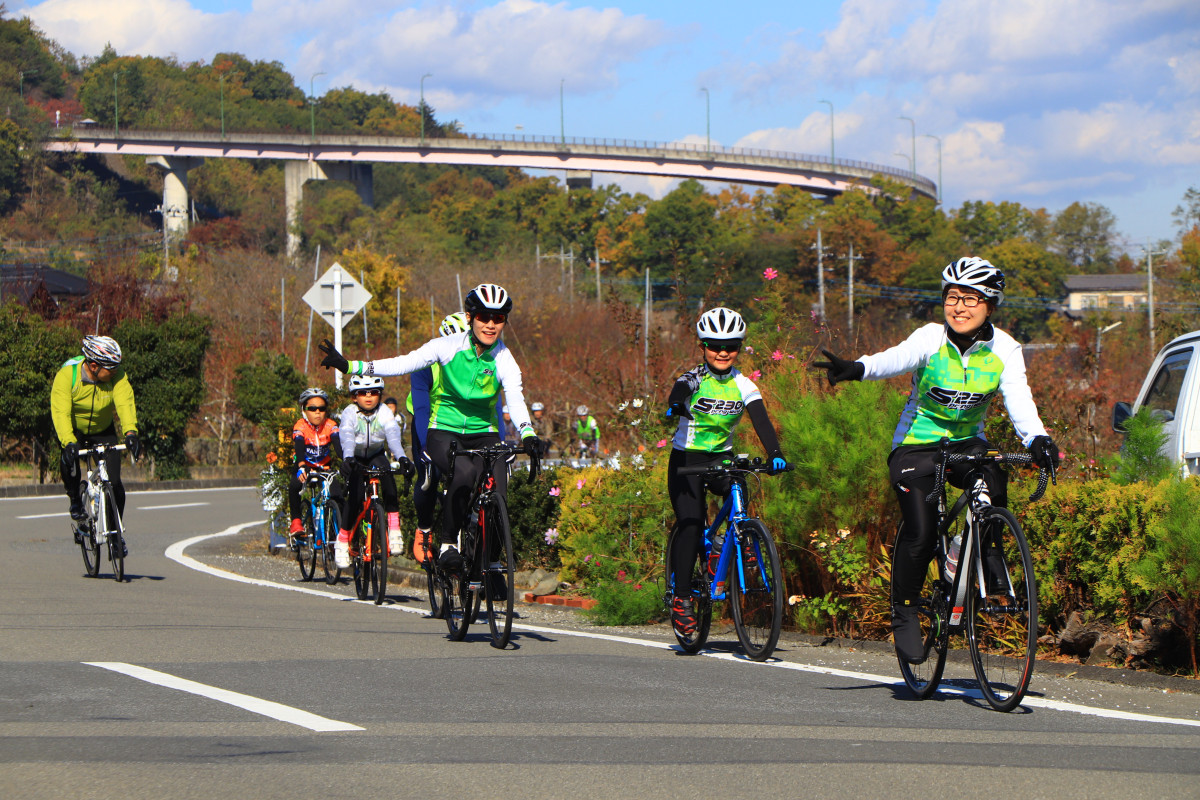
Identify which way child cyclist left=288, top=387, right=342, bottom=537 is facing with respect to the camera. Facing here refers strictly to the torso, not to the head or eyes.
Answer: toward the camera

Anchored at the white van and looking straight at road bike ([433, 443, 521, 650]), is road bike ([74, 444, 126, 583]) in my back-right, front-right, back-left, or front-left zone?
front-right

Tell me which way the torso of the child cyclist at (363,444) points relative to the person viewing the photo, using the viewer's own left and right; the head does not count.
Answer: facing the viewer

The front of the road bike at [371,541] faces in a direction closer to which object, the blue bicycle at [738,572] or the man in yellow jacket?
the blue bicycle

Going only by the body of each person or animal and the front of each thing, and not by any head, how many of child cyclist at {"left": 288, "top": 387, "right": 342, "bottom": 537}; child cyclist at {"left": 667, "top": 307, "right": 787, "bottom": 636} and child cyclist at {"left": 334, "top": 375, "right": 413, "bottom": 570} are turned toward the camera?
3

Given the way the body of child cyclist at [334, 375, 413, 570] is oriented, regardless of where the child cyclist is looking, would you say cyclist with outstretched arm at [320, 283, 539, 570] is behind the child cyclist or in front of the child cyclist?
in front

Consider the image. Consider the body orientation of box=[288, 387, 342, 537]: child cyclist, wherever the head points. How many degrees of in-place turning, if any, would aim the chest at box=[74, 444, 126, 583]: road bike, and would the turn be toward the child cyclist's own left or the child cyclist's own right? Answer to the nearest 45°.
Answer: approximately 90° to the child cyclist's own right

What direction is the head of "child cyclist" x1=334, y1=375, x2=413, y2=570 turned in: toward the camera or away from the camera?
toward the camera

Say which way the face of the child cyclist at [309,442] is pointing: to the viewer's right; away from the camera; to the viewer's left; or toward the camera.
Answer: toward the camera

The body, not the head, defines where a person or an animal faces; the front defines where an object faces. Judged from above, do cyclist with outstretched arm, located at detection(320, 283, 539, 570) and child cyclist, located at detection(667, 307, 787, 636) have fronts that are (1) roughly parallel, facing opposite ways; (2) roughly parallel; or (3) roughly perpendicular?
roughly parallel

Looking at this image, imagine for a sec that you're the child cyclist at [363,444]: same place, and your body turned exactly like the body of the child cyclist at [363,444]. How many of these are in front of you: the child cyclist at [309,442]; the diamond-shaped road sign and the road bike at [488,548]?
1

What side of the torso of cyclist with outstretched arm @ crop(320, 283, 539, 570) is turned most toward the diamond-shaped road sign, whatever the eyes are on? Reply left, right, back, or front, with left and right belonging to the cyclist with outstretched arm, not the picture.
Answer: back

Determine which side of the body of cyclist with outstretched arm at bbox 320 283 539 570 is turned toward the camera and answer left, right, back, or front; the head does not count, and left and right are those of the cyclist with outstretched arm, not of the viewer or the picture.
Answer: front
